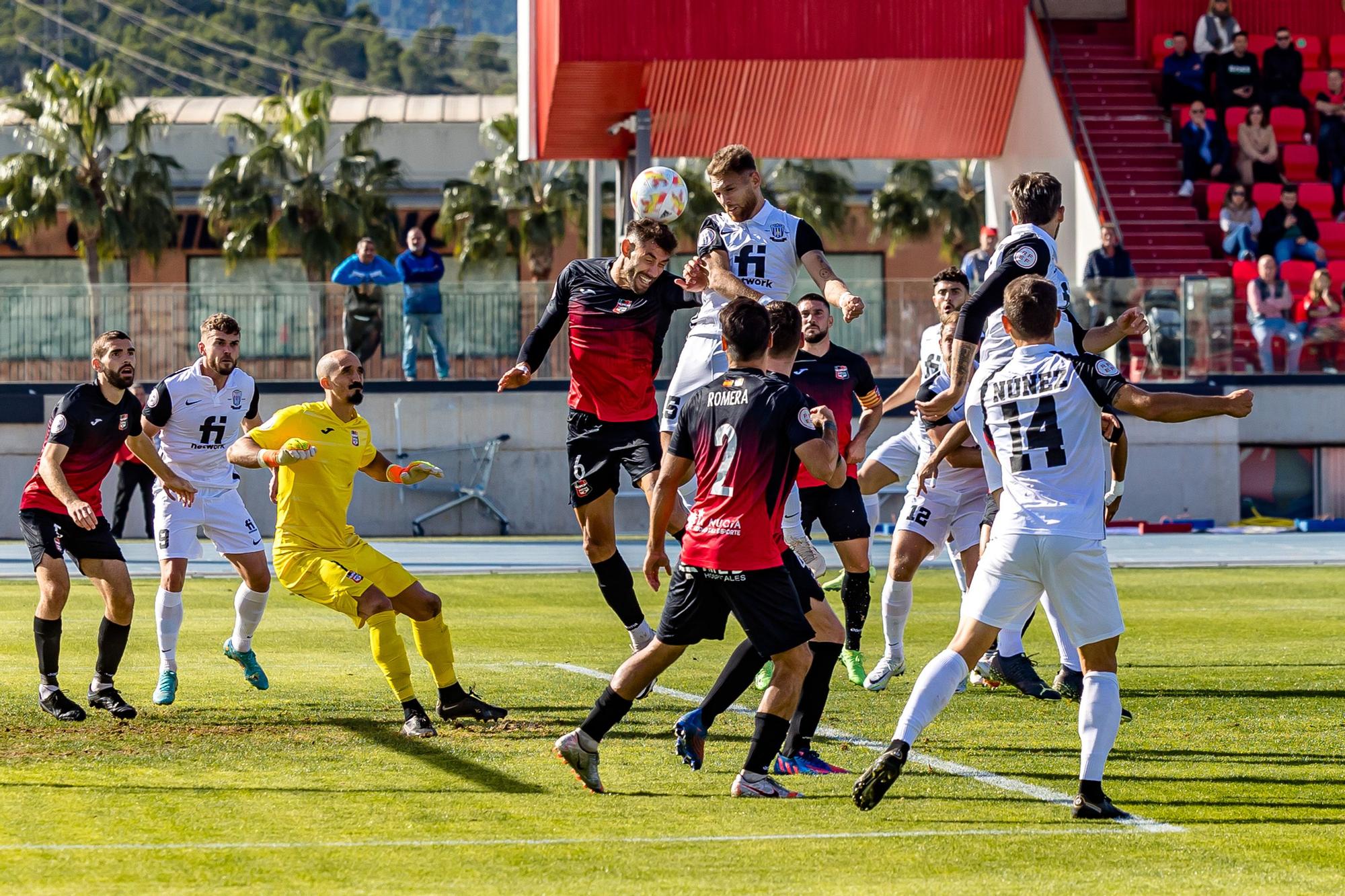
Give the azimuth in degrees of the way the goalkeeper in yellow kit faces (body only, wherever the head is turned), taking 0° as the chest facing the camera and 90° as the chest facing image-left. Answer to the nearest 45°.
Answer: approximately 315°

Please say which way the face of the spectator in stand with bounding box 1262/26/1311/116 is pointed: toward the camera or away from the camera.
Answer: toward the camera

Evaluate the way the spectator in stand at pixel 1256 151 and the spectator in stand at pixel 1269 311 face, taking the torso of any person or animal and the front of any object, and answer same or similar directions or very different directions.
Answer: same or similar directions

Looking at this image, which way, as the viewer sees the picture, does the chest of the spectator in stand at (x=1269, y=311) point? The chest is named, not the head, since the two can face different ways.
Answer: toward the camera

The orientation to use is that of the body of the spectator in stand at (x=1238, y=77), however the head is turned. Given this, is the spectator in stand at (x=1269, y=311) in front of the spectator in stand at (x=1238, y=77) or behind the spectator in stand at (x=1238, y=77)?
in front

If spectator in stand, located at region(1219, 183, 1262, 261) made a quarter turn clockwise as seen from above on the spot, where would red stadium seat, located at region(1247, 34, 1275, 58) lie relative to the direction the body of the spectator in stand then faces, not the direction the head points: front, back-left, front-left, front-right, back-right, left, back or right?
right

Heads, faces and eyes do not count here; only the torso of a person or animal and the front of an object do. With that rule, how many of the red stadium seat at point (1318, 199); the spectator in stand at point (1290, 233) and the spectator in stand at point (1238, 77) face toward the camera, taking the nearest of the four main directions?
3

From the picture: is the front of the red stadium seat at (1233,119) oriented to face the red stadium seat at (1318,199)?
no

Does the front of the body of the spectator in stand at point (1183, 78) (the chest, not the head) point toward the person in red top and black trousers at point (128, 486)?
no

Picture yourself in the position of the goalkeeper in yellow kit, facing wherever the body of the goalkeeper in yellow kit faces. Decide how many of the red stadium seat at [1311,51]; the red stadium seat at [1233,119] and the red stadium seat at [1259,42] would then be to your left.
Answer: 3

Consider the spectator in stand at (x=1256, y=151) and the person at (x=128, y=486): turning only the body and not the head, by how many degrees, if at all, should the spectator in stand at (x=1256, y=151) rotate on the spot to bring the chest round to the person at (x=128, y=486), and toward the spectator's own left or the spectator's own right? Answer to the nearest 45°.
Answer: approximately 45° to the spectator's own right

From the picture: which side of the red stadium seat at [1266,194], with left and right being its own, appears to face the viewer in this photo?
front

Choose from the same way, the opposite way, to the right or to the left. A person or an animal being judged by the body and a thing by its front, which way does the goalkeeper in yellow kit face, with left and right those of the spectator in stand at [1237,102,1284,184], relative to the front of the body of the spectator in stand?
to the left

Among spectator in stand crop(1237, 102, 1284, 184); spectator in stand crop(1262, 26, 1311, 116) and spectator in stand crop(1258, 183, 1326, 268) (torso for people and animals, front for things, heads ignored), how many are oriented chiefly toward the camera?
3

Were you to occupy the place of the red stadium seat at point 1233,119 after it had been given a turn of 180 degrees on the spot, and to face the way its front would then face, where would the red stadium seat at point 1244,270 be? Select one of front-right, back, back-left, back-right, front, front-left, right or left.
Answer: back

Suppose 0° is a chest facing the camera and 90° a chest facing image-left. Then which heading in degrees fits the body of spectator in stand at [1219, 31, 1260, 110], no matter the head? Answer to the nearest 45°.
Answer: approximately 0°

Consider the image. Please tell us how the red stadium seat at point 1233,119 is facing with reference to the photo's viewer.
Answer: facing the viewer

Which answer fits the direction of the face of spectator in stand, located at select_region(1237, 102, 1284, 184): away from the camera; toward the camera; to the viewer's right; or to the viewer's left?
toward the camera

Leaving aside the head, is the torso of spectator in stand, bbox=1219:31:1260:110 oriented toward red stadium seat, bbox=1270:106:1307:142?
no
